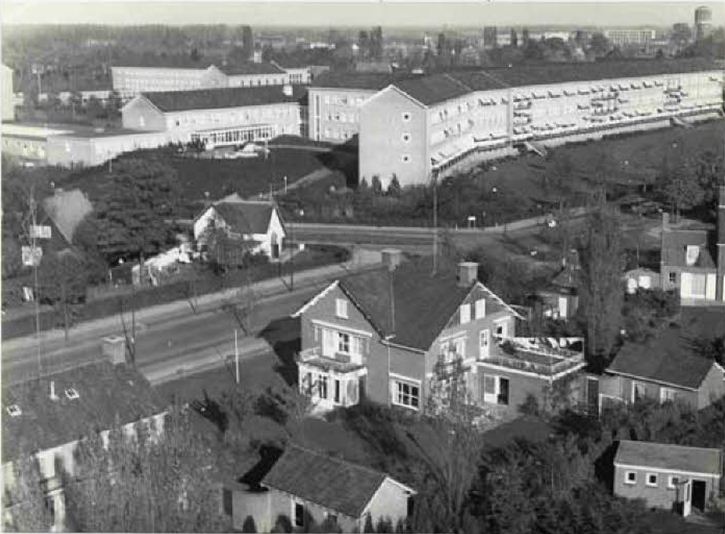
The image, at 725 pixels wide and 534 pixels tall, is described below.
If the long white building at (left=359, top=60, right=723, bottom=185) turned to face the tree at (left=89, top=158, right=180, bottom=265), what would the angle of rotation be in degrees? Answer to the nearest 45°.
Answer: approximately 90° to its right

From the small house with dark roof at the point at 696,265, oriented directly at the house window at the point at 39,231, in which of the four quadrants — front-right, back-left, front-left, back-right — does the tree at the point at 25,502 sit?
front-left

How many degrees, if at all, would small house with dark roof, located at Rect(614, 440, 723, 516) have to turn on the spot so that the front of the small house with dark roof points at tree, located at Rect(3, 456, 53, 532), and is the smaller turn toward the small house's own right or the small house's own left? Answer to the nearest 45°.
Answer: approximately 45° to the small house's own right

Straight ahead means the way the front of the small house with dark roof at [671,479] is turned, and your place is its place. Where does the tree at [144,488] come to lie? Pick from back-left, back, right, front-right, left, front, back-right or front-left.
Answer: front-right

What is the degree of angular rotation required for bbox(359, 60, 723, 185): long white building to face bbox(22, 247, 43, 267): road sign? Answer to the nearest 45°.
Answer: approximately 90° to its right

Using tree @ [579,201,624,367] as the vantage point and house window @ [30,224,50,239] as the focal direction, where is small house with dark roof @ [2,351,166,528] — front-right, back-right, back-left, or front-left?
front-left

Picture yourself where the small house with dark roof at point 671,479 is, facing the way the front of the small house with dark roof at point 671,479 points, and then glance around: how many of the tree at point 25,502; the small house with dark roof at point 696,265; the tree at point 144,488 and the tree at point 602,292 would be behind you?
2

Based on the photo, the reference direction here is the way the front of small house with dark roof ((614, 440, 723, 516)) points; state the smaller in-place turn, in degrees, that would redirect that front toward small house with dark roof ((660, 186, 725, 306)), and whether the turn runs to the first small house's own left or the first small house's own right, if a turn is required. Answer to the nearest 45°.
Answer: approximately 180°

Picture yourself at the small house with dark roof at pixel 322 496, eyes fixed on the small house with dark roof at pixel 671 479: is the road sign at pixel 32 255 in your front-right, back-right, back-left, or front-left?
back-left

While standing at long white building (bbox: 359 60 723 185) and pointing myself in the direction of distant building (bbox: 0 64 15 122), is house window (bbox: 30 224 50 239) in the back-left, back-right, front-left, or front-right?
front-left

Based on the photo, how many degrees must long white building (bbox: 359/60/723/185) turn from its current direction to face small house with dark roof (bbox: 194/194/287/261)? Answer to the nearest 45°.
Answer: approximately 45° to its right

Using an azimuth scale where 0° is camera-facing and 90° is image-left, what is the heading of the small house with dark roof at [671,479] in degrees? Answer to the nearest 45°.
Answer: approximately 0°

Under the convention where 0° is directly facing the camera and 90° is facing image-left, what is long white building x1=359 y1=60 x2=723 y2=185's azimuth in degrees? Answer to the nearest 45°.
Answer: approximately 315°

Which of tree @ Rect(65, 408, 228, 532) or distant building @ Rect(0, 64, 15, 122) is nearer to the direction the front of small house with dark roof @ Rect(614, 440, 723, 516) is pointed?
the tree

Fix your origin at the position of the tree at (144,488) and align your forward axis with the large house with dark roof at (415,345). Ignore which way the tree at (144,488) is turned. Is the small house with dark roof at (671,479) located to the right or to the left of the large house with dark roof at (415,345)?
right

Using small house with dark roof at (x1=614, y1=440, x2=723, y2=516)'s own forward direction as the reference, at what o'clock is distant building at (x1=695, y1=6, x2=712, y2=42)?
The distant building is roughly at 6 o'clock from the small house with dark roof.

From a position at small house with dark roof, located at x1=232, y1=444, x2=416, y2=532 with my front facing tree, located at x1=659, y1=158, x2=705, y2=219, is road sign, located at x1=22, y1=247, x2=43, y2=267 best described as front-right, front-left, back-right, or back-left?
front-left

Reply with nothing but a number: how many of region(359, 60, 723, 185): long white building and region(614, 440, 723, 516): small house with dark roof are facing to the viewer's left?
0
